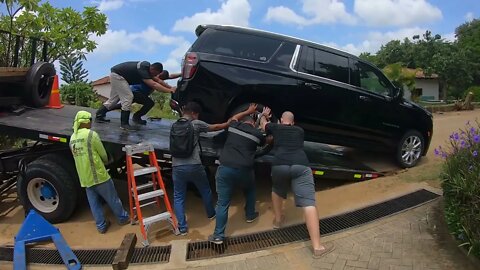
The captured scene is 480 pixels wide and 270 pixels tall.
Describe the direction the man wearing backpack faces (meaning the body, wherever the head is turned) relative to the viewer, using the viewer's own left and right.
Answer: facing away from the viewer and to the right of the viewer

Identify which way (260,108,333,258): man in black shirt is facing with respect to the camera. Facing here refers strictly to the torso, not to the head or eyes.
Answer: away from the camera

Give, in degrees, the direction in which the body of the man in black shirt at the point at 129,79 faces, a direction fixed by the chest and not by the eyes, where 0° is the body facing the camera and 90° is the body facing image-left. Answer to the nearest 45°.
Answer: approximately 270°

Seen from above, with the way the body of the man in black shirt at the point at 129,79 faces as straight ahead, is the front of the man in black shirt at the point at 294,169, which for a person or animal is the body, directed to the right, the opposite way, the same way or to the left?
to the left

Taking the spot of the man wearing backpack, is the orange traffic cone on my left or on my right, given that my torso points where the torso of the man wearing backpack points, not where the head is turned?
on my left

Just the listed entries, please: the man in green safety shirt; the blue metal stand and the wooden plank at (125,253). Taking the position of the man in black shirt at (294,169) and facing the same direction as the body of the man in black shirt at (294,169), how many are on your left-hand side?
3

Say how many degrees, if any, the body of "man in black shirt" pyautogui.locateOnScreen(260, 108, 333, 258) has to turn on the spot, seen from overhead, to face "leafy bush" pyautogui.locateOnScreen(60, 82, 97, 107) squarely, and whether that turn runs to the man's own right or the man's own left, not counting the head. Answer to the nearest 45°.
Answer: approximately 45° to the man's own left

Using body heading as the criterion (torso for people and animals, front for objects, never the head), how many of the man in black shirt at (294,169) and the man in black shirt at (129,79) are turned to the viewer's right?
1

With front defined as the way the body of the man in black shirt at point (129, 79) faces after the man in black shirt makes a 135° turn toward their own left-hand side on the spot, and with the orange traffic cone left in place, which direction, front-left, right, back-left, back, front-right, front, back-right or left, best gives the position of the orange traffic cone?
front

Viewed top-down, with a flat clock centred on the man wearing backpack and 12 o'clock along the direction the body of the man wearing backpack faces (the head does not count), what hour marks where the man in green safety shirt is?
The man in green safety shirt is roughly at 8 o'clock from the man wearing backpack.

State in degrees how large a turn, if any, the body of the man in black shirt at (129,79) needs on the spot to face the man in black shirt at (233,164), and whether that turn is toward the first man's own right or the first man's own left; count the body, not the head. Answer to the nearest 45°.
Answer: approximately 45° to the first man's own right

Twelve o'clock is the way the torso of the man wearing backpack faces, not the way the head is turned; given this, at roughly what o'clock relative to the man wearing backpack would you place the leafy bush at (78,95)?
The leafy bush is roughly at 10 o'clock from the man wearing backpack.

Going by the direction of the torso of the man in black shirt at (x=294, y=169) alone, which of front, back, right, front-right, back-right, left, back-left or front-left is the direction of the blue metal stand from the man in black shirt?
left

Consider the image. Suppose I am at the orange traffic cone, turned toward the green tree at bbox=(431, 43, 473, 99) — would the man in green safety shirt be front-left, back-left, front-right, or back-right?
back-right

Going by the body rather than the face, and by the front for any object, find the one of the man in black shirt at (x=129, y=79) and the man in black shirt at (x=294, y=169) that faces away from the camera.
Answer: the man in black shirt at (x=294, y=169)
